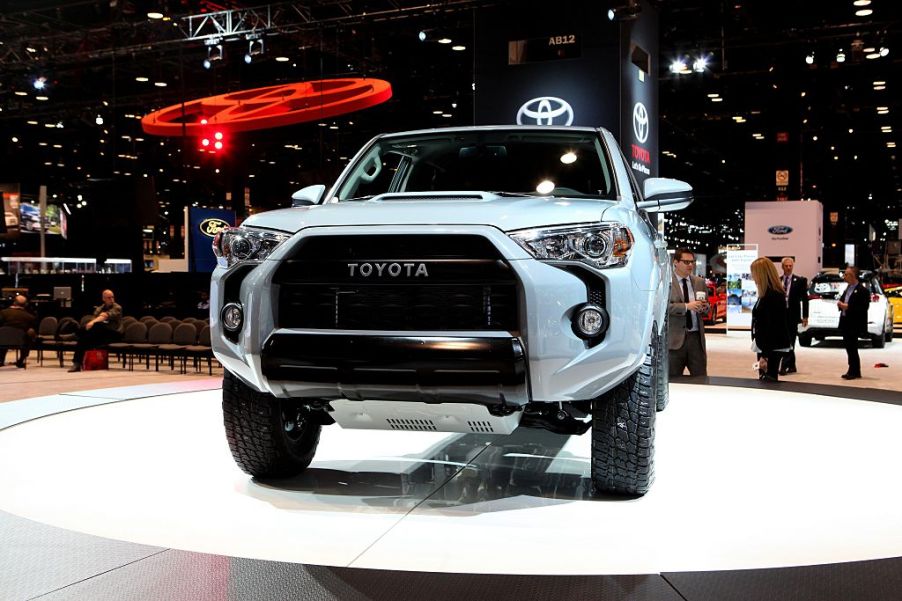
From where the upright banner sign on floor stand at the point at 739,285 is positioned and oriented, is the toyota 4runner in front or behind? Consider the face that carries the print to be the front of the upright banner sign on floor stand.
in front

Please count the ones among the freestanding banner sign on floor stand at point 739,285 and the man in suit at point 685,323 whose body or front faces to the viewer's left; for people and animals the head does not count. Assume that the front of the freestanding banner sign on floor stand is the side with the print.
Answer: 0

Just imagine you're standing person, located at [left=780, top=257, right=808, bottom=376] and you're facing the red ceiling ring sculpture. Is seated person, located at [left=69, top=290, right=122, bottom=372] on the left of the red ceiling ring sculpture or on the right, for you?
left

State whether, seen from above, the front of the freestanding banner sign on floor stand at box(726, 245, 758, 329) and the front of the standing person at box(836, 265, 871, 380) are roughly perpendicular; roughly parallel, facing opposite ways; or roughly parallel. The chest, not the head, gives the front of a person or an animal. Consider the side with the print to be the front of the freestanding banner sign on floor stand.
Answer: roughly perpendicular

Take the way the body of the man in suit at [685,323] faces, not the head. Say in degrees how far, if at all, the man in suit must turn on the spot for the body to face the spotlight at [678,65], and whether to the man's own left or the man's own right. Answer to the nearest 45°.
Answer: approximately 135° to the man's own left

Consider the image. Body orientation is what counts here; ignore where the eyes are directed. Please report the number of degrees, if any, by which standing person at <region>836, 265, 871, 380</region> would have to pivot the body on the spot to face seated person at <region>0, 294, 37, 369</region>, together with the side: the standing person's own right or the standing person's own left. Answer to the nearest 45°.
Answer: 0° — they already face them

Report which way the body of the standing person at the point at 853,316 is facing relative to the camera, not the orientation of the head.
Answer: to the viewer's left

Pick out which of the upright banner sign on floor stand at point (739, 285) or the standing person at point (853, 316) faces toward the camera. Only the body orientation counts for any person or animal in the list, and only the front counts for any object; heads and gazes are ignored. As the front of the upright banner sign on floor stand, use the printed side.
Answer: the upright banner sign on floor stand

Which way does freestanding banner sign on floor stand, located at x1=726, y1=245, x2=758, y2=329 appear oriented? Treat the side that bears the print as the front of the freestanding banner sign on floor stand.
toward the camera

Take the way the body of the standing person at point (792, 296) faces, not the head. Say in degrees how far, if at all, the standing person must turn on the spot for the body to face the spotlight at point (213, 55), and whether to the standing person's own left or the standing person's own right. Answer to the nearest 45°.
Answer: approximately 45° to the standing person's own right

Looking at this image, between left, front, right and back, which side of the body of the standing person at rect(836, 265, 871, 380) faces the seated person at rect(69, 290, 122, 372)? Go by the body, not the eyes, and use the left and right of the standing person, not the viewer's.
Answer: front

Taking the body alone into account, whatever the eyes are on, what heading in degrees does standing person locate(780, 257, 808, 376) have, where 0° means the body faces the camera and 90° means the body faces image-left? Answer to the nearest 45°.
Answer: approximately 45°
